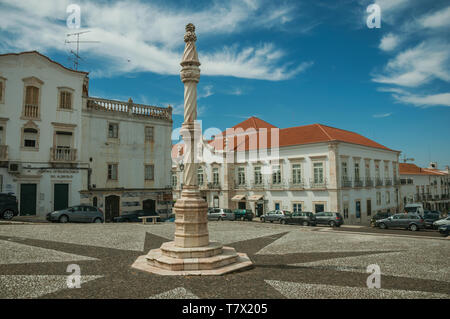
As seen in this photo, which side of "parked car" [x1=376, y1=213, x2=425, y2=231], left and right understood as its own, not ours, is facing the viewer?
left

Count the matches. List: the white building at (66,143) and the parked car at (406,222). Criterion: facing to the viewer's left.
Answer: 1

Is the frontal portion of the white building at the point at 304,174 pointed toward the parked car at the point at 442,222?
no

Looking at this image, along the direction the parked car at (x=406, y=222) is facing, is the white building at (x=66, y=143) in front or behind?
in front

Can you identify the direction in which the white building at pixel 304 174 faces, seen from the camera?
facing the viewer and to the left of the viewer

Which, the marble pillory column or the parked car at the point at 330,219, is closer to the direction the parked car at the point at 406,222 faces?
the parked car

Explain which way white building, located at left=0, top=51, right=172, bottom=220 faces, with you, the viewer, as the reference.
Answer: facing the viewer and to the right of the viewer

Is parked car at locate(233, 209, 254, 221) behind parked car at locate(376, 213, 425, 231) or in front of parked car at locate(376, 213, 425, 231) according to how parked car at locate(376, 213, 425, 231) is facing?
in front
